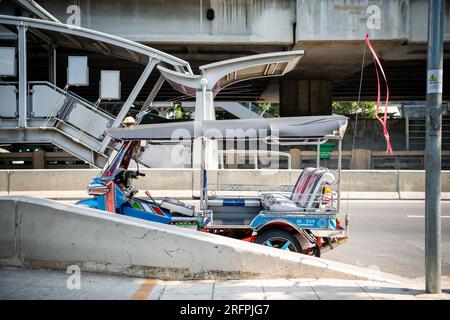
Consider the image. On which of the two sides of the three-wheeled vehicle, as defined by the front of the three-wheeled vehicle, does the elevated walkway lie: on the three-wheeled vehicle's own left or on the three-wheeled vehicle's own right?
on the three-wheeled vehicle's own right

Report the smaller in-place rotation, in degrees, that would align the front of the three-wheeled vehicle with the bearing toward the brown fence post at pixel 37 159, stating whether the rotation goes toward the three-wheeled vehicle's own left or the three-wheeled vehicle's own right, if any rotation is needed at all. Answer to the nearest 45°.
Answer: approximately 45° to the three-wheeled vehicle's own right

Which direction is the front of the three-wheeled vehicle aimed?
to the viewer's left

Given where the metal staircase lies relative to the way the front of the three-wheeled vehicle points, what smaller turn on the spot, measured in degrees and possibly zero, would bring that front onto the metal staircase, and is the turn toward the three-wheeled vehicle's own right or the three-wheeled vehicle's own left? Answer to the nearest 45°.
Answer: approximately 45° to the three-wheeled vehicle's own right

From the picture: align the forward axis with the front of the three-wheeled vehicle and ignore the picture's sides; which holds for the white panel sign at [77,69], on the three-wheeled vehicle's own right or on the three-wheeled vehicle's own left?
on the three-wheeled vehicle's own right

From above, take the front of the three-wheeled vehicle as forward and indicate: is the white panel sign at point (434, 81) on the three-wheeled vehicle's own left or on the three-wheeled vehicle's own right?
on the three-wheeled vehicle's own left

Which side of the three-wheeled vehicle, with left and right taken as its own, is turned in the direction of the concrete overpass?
right

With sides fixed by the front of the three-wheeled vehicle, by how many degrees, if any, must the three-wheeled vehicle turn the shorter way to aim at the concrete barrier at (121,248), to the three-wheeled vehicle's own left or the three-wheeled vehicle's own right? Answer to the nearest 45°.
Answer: approximately 45° to the three-wheeled vehicle's own left

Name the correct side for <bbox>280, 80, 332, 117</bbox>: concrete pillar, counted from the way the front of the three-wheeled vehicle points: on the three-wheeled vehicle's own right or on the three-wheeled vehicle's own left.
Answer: on the three-wheeled vehicle's own right

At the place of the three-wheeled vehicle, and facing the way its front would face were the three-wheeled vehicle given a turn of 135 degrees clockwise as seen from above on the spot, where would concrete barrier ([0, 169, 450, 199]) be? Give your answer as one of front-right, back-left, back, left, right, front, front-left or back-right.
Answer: front-left

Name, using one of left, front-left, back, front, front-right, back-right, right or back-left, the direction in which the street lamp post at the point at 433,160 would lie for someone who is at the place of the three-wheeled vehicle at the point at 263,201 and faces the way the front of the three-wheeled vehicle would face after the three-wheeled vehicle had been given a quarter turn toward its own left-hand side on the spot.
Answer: front-left
